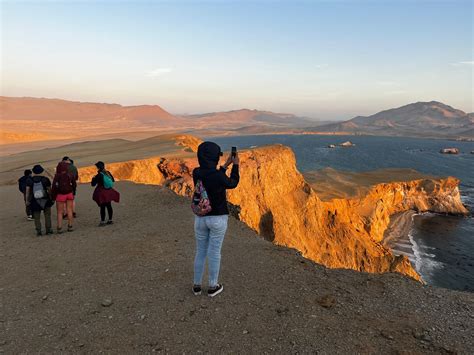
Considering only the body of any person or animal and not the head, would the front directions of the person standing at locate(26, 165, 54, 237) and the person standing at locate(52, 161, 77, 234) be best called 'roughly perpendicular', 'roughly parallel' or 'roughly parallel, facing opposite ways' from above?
roughly parallel

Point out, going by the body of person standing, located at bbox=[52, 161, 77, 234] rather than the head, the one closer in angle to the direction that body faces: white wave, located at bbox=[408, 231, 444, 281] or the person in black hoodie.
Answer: the white wave

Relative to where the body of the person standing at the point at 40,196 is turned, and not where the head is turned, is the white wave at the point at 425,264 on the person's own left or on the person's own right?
on the person's own right

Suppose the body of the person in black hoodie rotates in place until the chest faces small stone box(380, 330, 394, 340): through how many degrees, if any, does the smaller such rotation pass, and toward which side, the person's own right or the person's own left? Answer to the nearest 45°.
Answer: approximately 45° to the person's own right

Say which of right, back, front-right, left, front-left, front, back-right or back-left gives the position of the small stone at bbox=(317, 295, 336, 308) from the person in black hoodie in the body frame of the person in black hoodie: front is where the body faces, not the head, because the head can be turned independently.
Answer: front-right

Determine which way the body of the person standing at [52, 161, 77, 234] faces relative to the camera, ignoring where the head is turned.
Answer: away from the camera

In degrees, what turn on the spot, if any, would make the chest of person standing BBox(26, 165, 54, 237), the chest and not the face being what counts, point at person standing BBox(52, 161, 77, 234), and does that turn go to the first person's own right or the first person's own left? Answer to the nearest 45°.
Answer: approximately 90° to the first person's own right

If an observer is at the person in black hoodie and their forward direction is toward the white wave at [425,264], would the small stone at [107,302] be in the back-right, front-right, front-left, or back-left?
back-left

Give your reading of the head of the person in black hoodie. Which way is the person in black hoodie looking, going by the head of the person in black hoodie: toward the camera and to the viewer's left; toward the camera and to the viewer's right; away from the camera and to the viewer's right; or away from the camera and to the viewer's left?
away from the camera and to the viewer's right

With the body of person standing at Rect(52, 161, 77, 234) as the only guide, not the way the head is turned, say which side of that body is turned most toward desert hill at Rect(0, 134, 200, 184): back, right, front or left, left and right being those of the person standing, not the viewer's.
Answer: front

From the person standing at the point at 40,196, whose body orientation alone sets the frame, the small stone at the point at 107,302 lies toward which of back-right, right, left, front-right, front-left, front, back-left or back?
back

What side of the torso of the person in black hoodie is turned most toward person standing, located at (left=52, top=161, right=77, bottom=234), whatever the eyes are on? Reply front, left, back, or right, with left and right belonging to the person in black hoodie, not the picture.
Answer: left

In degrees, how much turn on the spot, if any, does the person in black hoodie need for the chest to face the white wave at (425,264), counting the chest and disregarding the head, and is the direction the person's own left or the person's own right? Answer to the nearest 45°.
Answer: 0° — they already face it

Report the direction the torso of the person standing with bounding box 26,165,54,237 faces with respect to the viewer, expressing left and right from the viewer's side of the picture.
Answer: facing away from the viewer

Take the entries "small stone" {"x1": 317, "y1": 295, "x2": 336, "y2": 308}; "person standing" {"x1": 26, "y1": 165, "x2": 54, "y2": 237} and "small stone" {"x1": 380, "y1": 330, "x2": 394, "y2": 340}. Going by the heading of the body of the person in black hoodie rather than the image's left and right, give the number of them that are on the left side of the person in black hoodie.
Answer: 1

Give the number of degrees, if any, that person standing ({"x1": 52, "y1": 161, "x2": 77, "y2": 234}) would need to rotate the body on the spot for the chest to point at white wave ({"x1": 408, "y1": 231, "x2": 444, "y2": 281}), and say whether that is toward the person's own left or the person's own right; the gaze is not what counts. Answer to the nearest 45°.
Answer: approximately 90° to the person's own right

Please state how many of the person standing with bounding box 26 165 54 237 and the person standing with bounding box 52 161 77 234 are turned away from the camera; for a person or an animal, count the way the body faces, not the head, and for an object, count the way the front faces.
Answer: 2
